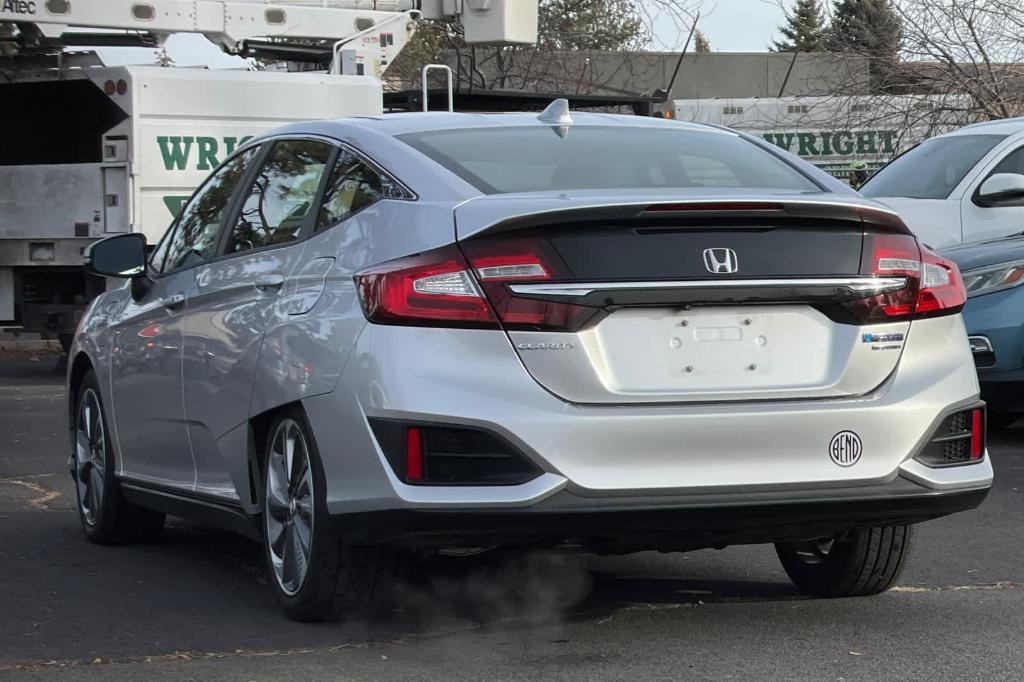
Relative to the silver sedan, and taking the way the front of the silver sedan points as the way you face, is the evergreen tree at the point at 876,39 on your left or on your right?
on your right

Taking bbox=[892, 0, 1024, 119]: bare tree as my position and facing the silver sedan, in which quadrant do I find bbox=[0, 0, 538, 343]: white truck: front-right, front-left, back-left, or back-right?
front-right

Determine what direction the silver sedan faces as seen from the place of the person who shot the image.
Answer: facing away from the viewer and to the left of the viewer

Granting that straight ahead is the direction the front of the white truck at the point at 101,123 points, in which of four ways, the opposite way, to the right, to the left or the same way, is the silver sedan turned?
to the left

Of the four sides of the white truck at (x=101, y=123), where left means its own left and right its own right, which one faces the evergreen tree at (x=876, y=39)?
front

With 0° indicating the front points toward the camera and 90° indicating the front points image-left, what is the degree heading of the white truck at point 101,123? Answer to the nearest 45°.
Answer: approximately 225°

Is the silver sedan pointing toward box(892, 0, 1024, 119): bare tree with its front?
no

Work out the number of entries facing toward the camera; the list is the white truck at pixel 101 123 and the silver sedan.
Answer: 0

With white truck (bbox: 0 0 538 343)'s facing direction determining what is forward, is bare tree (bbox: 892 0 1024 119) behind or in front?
in front

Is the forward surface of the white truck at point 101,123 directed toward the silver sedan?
no
